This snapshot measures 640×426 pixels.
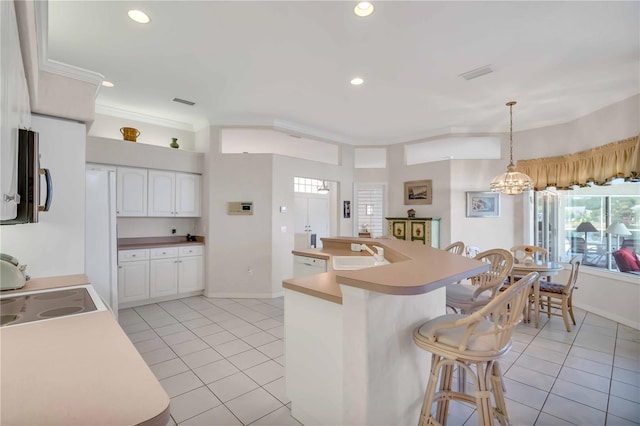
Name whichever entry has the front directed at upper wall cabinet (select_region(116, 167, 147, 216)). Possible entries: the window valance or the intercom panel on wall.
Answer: the window valance

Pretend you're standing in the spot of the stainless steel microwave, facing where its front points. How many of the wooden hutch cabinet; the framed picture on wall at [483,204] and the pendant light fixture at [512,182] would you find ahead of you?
3

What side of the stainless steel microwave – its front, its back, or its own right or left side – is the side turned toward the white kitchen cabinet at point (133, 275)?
left

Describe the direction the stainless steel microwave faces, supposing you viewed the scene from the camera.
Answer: facing to the right of the viewer

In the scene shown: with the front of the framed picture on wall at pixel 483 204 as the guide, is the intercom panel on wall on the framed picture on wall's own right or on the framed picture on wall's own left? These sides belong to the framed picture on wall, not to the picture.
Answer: on the framed picture on wall's own right

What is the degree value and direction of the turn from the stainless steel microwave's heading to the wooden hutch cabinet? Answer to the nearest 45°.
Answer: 0° — it already faces it

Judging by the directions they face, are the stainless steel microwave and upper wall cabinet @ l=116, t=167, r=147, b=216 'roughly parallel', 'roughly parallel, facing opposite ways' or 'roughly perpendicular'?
roughly perpendicular

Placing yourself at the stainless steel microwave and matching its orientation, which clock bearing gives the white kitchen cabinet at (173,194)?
The white kitchen cabinet is roughly at 10 o'clock from the stainless steel microwave.

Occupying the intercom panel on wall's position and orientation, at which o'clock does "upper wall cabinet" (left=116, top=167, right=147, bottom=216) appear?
The upper wall cabinet is roughly at 3 o'clock from the intercom panel on wall.

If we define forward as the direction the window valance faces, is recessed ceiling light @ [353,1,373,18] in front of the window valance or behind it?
in front

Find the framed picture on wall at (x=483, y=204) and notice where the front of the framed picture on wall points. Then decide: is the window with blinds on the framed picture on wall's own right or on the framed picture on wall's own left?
on the framed picture on wall's own right

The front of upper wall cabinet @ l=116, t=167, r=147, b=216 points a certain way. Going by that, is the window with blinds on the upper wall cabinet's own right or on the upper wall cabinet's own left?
on the upper wall cabinet's own left

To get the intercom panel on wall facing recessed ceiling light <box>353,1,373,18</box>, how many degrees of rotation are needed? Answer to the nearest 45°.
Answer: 0° — it already faces it

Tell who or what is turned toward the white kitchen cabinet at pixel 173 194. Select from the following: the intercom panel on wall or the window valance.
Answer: the window valance
